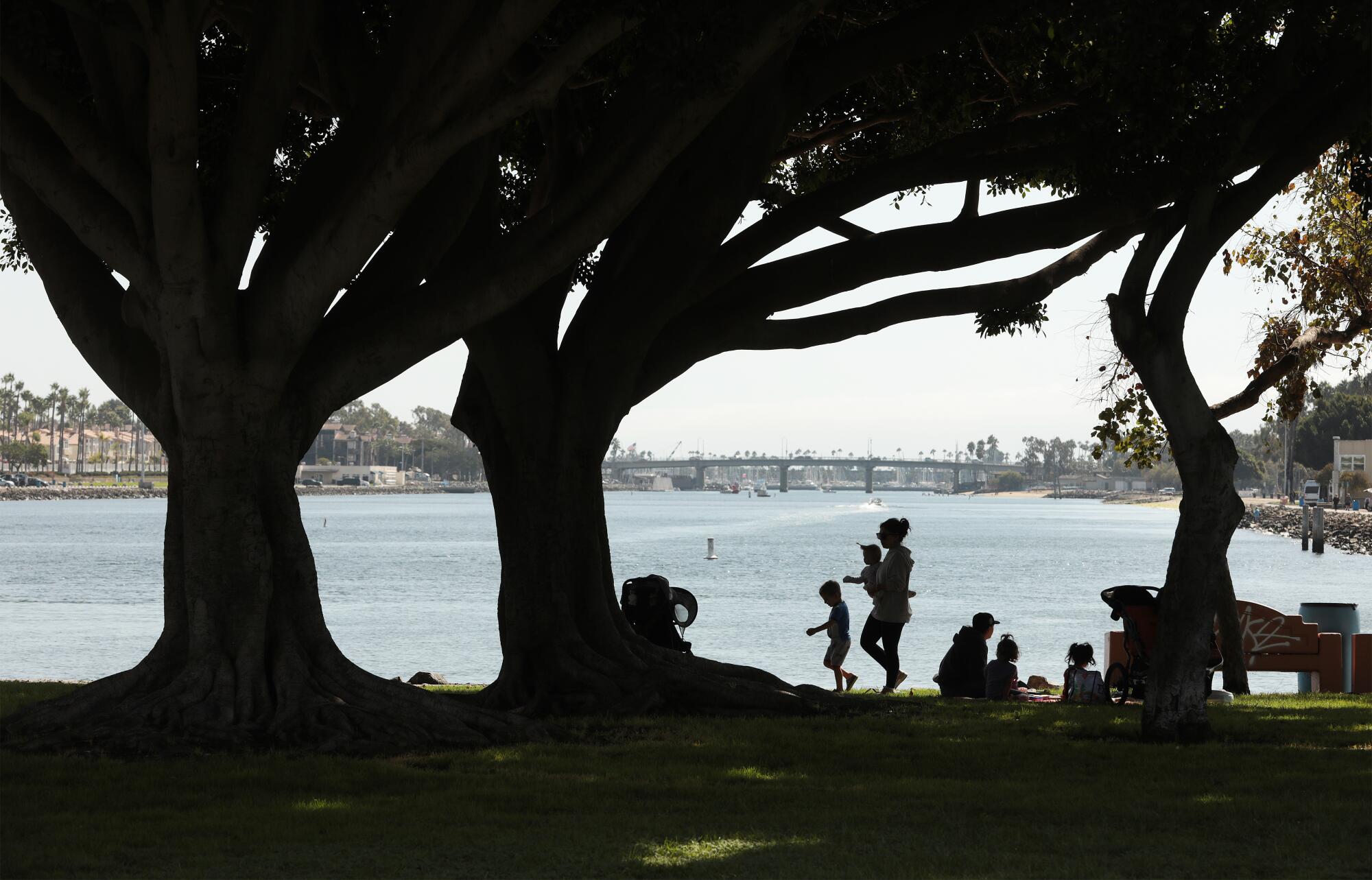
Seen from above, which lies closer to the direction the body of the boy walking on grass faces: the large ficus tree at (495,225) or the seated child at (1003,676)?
the large ficus tree

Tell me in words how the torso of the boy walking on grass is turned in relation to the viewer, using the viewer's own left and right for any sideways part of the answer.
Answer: facing to the left of the viewer

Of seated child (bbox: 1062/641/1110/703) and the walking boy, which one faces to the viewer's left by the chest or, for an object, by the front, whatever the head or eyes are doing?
the walking boy

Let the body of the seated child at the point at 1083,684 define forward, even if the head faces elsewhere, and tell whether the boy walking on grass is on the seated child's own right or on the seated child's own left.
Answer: on the seated child's own left

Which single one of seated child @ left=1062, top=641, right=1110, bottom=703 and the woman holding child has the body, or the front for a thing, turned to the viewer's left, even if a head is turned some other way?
the woman holding child

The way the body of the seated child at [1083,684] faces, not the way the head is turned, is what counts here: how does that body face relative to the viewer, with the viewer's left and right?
facing away from the viewer

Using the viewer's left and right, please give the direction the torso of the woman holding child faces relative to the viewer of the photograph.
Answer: facing to the left of the viewer

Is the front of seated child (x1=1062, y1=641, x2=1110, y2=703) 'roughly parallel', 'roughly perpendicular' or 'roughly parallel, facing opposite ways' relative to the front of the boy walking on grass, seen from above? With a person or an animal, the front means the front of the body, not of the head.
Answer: roughly perpendicular

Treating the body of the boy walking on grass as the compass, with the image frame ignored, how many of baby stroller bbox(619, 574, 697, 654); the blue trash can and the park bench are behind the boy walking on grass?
2
